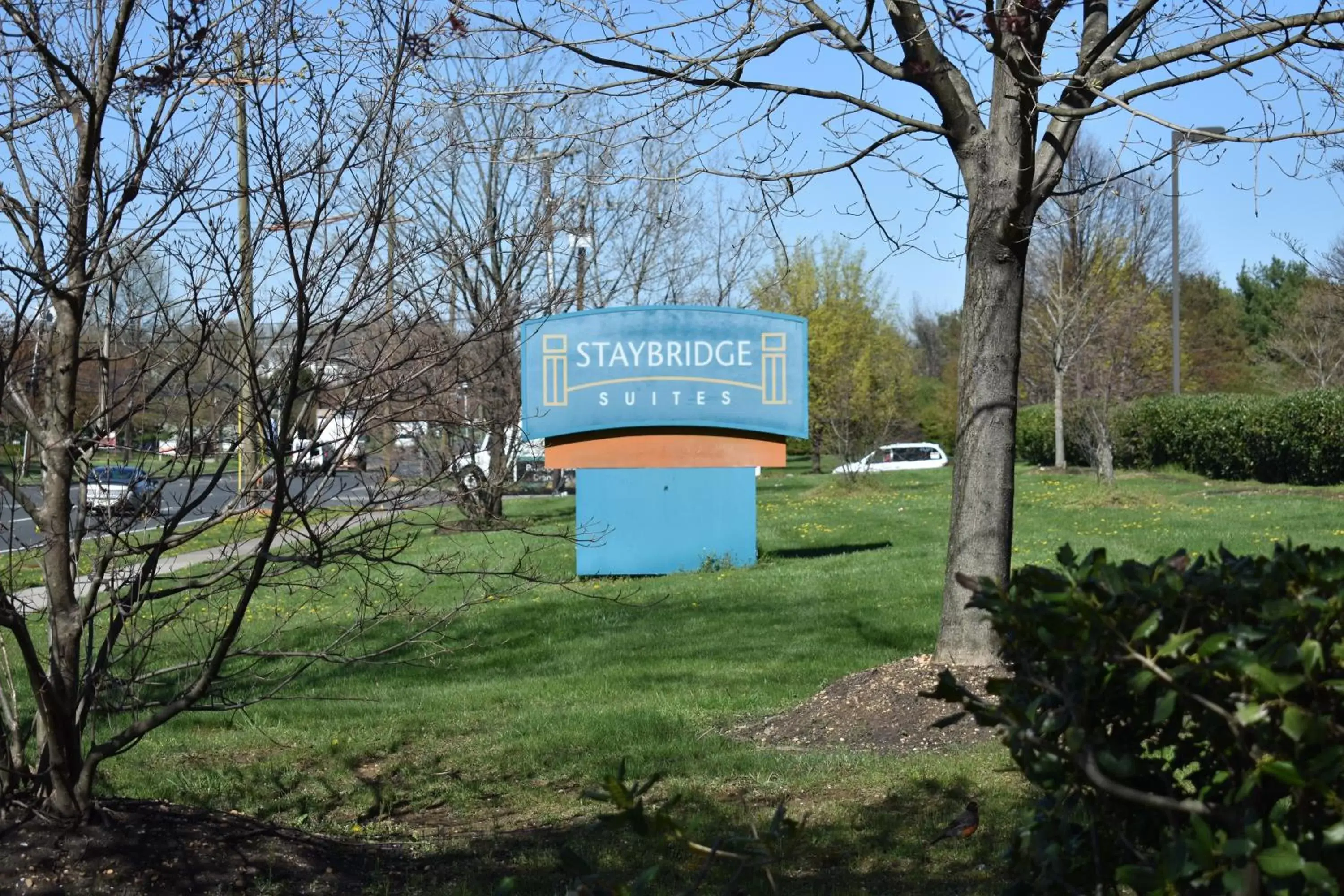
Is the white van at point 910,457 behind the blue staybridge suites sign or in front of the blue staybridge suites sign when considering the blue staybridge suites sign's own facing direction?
behind

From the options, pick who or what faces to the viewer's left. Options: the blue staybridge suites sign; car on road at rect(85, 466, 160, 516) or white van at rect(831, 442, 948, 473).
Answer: the white van

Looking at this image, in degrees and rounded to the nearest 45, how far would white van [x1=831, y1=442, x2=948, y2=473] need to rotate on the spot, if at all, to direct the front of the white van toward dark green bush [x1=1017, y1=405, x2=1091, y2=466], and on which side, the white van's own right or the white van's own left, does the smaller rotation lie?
approximately 135° to the white van's own left

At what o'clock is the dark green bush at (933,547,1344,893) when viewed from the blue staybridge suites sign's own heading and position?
The dark green bush is roughly at 12 o'clock from the blue staybridge suites sign.

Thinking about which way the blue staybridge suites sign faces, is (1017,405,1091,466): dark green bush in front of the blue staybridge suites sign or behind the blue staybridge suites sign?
behind

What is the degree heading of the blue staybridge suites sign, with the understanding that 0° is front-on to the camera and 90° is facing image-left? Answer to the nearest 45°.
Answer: approximately 0°

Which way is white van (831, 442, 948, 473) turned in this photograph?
to the viewer's left

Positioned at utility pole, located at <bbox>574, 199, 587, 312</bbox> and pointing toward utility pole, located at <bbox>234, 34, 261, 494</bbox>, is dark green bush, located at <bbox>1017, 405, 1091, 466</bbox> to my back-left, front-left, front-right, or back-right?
back-left

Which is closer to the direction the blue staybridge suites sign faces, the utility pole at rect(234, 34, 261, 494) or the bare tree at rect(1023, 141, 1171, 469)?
the utility pole
